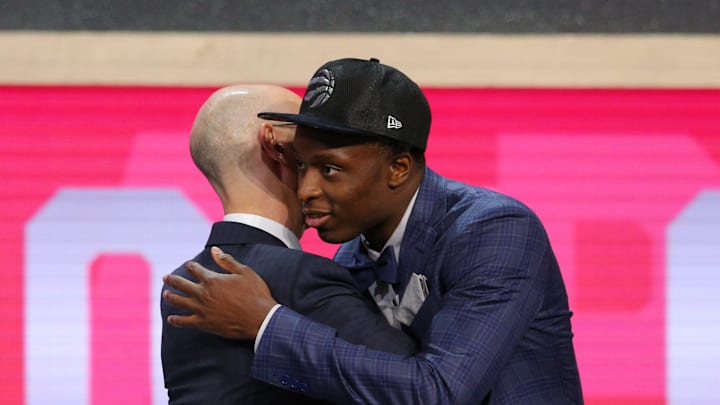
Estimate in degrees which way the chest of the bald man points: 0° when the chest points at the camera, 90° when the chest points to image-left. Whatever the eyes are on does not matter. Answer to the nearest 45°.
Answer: approximately 225°

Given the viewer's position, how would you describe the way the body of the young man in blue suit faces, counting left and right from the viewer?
facing the viewer and to the left of the viewer

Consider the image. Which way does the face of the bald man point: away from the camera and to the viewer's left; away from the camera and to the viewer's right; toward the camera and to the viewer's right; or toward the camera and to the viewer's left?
away from the camera and to the viewer's right

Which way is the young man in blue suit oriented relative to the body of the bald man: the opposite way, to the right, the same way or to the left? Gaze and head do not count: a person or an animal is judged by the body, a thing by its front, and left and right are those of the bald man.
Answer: the opposite way
